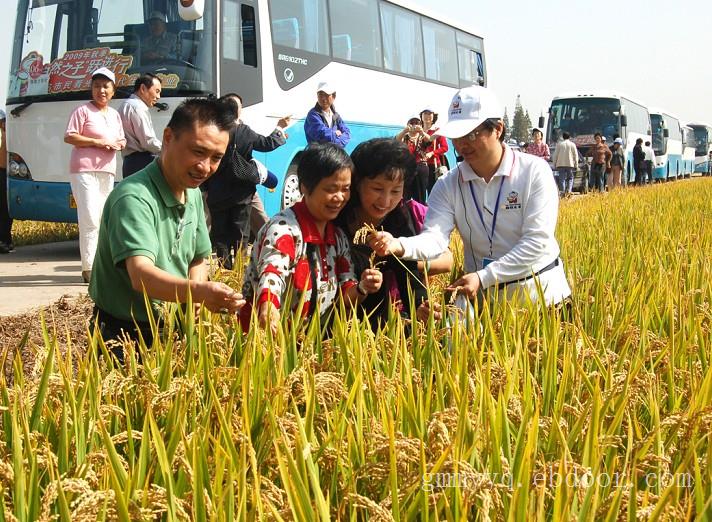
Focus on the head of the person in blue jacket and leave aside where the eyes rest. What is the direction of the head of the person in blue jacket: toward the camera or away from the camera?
toward the camera

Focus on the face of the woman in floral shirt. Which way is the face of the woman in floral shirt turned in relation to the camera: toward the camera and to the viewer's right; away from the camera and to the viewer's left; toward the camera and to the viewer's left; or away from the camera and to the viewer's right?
toward the camera and to the viewer's right

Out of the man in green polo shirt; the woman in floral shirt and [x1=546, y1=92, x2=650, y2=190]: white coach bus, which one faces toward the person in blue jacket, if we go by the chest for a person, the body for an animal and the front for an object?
the white coach bus

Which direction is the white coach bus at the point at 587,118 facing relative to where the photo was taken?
toward the camera

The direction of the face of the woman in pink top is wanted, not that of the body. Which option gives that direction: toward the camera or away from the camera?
toward the camera

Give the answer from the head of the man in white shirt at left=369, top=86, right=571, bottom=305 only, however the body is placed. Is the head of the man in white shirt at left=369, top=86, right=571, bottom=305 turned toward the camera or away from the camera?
toward the camera

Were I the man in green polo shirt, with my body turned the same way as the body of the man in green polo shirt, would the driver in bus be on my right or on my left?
on my left

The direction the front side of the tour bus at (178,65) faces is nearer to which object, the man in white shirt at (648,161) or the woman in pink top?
the woman in pink top

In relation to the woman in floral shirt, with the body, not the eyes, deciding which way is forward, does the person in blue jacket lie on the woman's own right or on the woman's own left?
on the woman's own left
